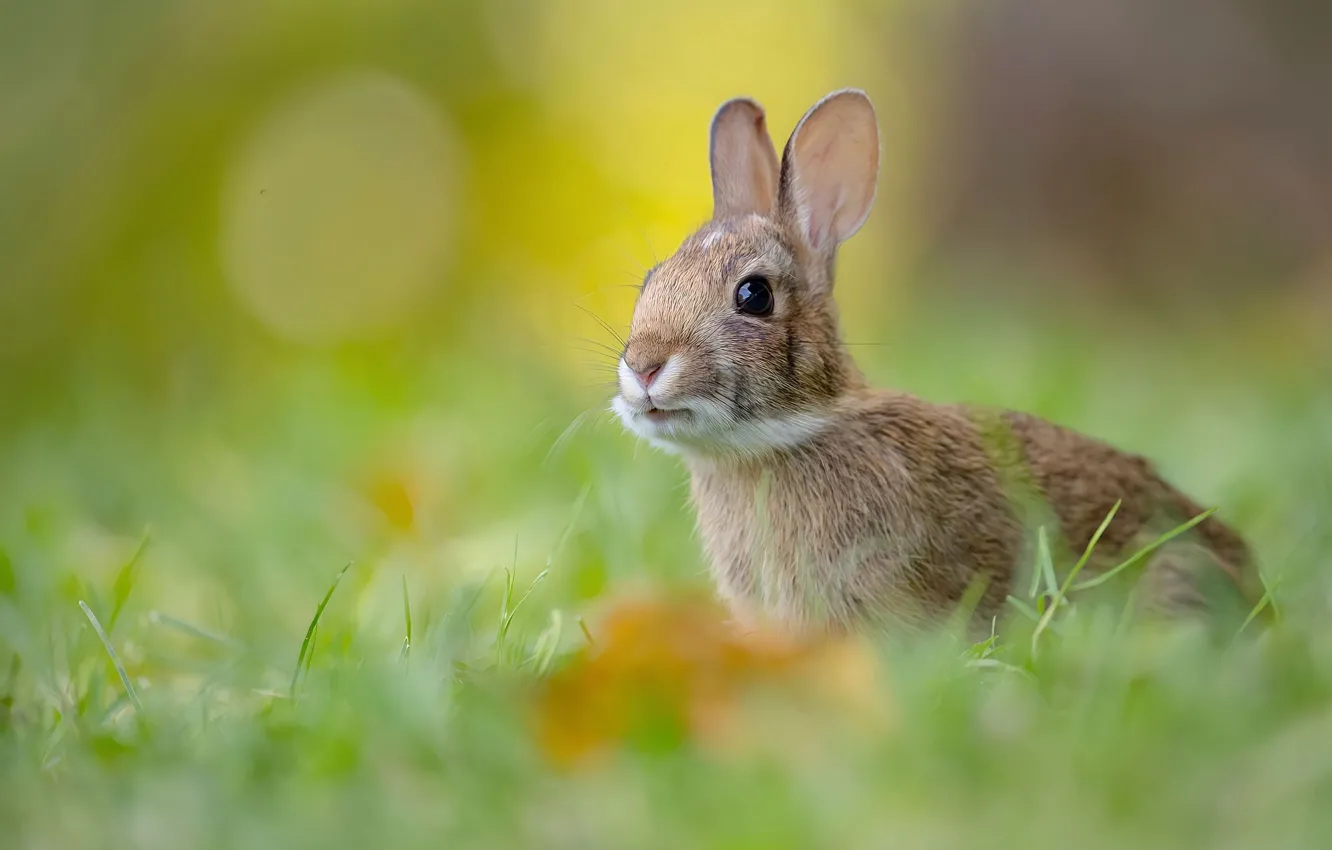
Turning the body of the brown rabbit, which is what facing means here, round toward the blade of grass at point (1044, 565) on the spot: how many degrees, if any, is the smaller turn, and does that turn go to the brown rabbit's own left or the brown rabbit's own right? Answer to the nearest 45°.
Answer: approximately 90° to the brown rabbit's own left

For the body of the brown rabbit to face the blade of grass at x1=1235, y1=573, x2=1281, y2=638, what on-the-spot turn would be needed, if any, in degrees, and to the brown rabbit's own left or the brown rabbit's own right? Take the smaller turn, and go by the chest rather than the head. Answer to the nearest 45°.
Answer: approximately 135° to the brown rabbit's own left

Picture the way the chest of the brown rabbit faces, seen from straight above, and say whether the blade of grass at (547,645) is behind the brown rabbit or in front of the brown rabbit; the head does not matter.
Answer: in front

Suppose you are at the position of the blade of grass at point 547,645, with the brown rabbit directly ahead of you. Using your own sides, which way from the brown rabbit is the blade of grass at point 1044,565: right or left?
right

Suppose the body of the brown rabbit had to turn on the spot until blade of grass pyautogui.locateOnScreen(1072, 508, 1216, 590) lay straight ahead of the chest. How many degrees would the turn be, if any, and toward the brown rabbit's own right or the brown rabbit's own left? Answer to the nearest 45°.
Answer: approximately 90° to the brown rabbit's own left

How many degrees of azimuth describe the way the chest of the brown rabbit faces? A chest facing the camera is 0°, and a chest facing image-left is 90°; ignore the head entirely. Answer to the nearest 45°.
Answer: approximately 45°
